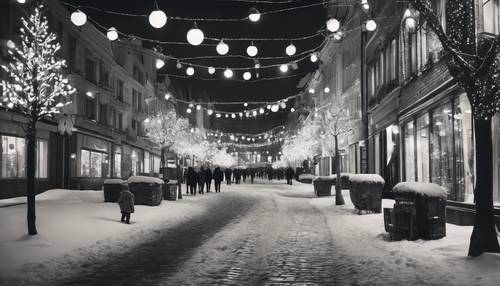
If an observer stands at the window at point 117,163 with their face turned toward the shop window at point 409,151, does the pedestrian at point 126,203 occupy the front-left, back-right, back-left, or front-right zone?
front-right

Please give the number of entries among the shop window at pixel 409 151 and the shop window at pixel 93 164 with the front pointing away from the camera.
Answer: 0

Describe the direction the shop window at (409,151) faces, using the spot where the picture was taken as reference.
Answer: facing the viewer and to the left of the viewer

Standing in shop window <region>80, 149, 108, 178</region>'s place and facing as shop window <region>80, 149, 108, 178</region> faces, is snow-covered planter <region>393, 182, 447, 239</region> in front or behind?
in front

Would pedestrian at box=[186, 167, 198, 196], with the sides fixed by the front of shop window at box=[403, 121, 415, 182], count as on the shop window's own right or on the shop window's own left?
on the shop window's own right

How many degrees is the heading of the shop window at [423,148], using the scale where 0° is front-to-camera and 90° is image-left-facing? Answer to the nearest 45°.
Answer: approximately 45°

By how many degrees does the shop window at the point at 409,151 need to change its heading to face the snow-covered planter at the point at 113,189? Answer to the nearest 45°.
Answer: approximately 45° to its right

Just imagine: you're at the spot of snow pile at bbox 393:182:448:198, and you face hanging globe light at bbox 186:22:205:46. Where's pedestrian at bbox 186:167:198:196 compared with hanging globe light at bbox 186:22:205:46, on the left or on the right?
right

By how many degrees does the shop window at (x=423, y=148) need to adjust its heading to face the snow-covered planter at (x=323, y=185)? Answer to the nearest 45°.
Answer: approximately 90° to its right

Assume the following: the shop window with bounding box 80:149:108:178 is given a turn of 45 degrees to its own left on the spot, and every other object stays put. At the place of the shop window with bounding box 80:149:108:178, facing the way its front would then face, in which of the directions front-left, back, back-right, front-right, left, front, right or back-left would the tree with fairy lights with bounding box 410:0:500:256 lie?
right

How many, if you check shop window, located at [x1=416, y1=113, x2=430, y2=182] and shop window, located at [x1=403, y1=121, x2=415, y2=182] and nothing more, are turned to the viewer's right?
0

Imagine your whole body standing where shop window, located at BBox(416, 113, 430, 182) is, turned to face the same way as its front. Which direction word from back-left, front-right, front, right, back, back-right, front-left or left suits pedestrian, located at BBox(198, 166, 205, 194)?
right

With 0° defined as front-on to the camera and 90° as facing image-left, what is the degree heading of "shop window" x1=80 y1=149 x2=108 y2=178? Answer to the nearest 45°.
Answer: approximately 315°

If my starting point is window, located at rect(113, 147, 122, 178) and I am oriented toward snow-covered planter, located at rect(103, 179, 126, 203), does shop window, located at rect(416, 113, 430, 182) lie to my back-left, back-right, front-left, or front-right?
front-left

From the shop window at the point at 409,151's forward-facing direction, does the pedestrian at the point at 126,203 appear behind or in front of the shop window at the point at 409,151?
in front

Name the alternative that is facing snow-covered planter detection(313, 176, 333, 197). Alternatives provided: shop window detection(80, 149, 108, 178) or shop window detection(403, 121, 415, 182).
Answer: shop window detection(80, 149, 108, 178)

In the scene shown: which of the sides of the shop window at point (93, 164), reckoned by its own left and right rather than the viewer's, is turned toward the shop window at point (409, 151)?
front
